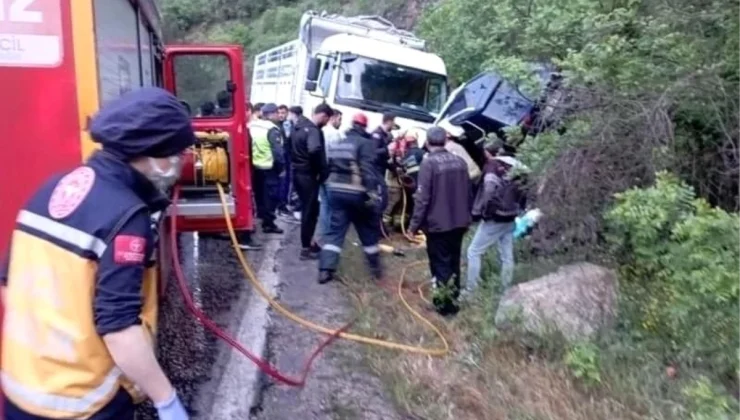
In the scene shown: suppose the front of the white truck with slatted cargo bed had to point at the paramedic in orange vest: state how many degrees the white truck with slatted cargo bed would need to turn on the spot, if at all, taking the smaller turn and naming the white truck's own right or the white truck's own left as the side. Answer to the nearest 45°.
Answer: approximately 45° to the white truck's own right

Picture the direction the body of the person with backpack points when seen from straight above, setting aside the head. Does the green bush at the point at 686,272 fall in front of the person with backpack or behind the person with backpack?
behind

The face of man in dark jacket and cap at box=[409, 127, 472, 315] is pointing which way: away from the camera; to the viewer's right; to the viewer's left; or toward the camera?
away from the camera

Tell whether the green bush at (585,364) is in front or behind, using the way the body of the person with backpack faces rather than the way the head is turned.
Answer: behind

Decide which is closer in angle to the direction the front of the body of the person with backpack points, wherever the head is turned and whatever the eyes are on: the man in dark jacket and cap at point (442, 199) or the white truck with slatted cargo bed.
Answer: the white truck with slatted cargo bed

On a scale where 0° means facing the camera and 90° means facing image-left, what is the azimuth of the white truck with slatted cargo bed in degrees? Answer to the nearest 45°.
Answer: approximately 315°

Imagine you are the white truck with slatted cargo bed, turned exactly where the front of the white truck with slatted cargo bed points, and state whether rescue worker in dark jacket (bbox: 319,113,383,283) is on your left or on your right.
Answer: on your right

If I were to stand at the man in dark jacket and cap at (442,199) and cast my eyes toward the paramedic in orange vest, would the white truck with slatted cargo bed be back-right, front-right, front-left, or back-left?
back-right

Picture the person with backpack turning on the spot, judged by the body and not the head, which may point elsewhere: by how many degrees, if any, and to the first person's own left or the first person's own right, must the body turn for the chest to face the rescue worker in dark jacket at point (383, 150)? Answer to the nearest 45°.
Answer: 0° — they already face them
